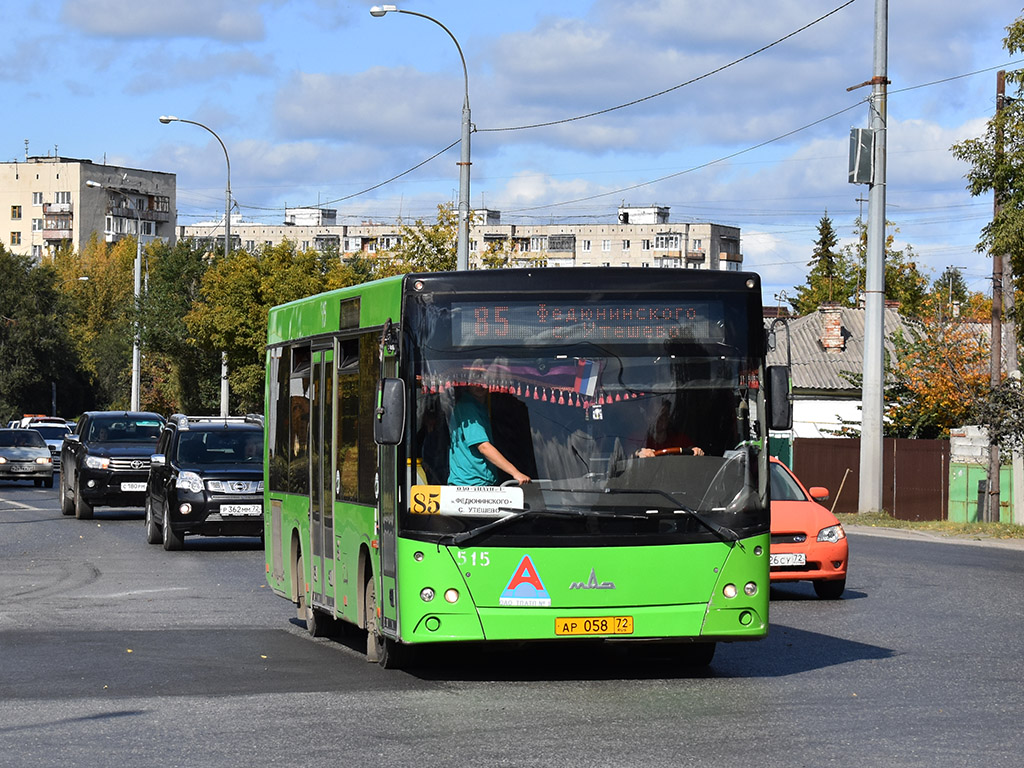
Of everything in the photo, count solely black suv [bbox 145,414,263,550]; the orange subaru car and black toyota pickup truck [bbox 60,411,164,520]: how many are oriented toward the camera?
3

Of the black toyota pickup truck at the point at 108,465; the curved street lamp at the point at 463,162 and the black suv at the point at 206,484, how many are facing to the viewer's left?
1

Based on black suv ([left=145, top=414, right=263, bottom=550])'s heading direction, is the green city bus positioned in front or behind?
in front

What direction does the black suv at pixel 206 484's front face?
toward the camera

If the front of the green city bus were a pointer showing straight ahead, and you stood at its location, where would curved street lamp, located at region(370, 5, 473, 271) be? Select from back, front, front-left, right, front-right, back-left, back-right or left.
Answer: back

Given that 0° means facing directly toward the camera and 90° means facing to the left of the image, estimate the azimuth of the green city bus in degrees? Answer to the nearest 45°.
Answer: approximately 0°

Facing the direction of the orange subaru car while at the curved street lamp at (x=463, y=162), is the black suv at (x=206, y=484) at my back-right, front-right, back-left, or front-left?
front-right

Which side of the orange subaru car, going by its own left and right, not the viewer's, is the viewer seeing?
front

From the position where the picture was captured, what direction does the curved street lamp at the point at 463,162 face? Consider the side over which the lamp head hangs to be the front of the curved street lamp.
facing to the left of the viewer

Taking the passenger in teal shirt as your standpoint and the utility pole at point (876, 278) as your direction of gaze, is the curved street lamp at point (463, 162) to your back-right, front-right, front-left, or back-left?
front-left

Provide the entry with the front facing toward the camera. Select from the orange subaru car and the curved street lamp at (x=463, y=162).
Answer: the orange subaru car

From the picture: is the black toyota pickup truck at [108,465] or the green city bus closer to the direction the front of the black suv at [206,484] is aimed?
the green city bus

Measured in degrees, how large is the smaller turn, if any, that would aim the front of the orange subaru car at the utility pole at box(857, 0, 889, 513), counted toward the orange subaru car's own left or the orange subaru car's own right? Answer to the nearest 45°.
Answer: approximately 180°
